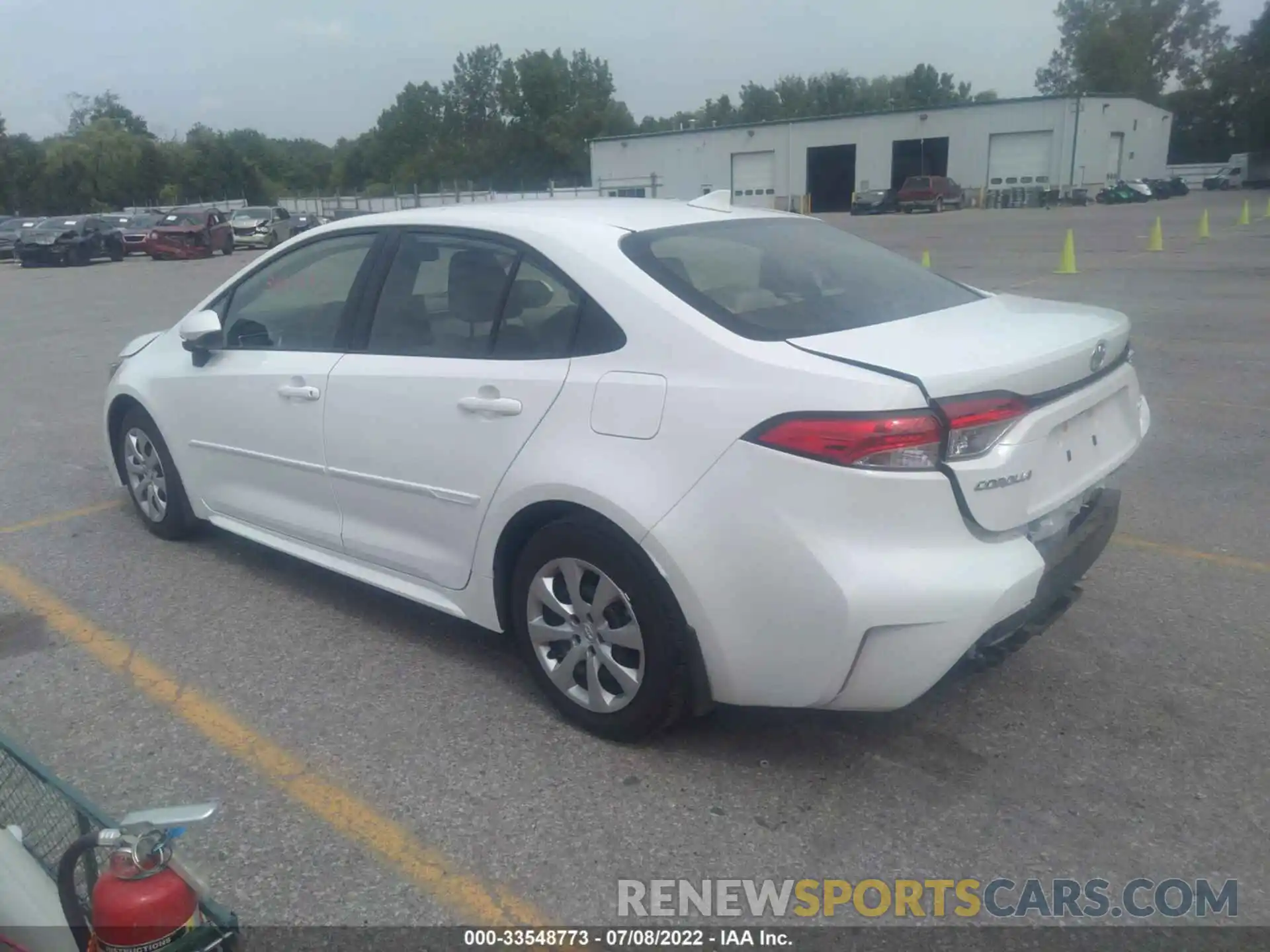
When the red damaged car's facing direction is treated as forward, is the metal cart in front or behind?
in front

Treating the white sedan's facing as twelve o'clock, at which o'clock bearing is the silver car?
The silver car is roughly at 1 o'clock from the white sedan.

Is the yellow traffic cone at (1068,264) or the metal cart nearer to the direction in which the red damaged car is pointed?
the metal cart

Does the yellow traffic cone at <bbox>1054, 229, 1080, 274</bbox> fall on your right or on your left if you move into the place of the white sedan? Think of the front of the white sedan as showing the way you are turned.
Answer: on your right

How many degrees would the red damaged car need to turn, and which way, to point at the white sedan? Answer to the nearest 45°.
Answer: approximately 45° to its left

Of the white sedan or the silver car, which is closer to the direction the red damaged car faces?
the white sedan

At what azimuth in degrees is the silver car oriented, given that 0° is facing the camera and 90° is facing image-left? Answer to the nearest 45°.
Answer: approximately 45°

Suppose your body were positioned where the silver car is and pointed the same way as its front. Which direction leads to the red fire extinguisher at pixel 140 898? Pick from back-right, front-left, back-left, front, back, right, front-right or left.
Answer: front-left

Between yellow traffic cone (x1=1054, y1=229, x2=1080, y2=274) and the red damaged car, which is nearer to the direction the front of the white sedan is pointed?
the red damaged car

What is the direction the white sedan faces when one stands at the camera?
facing away from the viewer and to the left of the viewer

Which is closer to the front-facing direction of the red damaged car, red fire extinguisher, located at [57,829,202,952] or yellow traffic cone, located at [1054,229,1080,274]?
the red fire extinguisher

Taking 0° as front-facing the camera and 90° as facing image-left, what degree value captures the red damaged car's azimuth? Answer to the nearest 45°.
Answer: approximately 45°

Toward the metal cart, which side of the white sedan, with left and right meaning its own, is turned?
left
